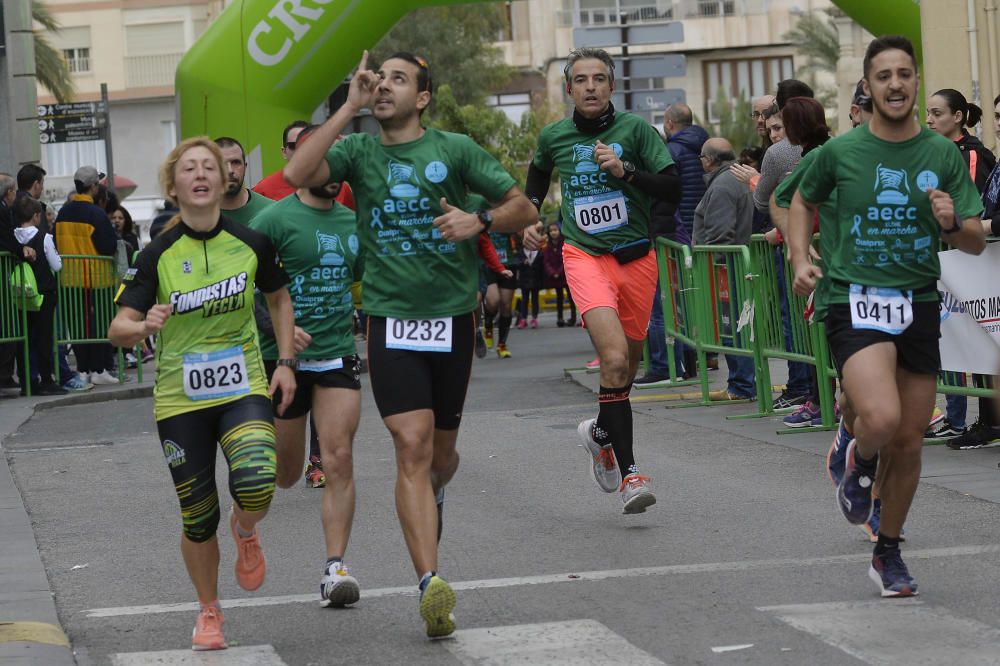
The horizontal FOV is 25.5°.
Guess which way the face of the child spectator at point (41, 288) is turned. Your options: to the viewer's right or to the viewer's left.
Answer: to the viewer's right

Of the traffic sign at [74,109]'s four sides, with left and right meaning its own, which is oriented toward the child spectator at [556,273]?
left

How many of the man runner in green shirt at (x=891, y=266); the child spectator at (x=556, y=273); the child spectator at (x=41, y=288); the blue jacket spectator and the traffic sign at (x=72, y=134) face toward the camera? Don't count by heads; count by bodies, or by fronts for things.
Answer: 3

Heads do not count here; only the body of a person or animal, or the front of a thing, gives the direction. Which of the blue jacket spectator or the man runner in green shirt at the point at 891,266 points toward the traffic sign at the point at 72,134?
the blue jacket spectator

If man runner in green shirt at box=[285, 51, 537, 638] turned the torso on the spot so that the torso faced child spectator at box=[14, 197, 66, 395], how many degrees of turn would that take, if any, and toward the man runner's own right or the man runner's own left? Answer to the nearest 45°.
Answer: approximately 180°

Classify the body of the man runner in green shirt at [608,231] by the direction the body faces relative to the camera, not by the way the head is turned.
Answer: toward the camera

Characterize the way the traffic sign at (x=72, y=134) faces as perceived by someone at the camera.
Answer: facing the viewer

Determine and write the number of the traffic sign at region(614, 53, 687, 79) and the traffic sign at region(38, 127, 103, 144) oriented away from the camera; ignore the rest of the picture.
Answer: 1

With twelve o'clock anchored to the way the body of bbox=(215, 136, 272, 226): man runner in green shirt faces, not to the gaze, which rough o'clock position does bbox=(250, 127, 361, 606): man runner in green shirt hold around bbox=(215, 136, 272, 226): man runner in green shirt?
bbox=(250, 127, 361, 606): man runner in green shirt is roughly at 11 o'clock from bbox=(215, 136, 272, 226): man runner in green shirt.

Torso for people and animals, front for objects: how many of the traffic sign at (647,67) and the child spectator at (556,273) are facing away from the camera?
1

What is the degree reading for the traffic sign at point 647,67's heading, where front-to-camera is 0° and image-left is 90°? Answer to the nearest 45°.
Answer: approximately 180°

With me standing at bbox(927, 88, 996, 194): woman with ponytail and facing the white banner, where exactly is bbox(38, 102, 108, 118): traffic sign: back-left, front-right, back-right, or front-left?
back-right

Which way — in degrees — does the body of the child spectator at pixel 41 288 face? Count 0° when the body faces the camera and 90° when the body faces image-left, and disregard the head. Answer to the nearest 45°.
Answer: approximately 225°
